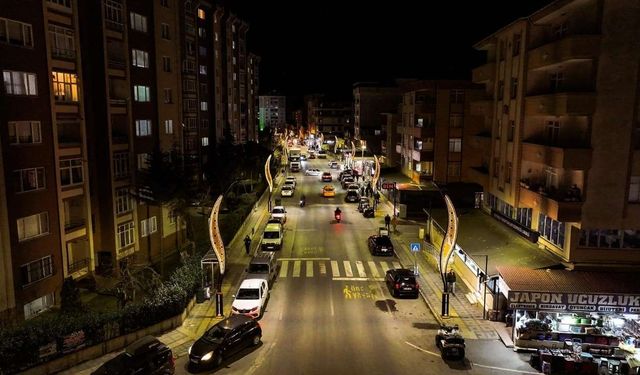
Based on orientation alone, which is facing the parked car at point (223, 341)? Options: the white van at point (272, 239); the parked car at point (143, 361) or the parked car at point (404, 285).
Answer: the white van

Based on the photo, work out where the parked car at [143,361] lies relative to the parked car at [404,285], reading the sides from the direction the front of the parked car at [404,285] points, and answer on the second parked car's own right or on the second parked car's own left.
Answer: on the second parked car's own left

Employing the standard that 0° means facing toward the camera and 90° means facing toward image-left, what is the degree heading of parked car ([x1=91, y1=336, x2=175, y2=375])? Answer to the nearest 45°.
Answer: approximately 45°

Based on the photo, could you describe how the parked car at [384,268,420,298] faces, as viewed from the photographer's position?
facing away from the viewer and to the left of the viewer

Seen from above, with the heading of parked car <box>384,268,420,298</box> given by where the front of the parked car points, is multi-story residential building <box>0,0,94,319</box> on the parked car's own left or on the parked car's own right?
on the parked car's own left

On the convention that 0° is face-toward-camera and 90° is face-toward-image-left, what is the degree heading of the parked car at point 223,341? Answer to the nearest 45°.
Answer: approximately 45°

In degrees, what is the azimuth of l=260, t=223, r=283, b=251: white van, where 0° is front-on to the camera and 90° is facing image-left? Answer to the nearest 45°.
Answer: approximately 0°

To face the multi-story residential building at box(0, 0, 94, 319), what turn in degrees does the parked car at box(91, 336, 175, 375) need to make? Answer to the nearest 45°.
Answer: approximately 135° to its right
